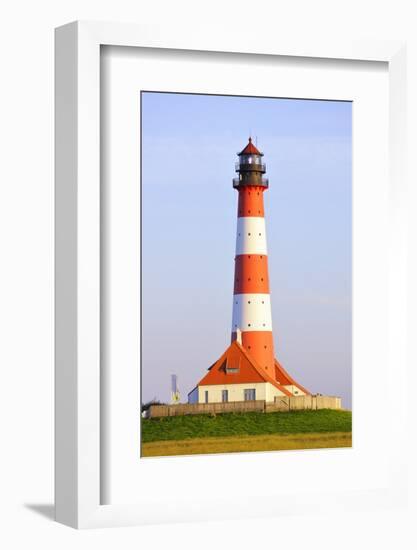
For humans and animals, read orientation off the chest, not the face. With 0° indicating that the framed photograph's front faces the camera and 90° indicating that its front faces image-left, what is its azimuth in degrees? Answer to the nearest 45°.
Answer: approximately 315°

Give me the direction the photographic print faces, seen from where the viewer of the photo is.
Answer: facing the viewer and to the right of the viewer
